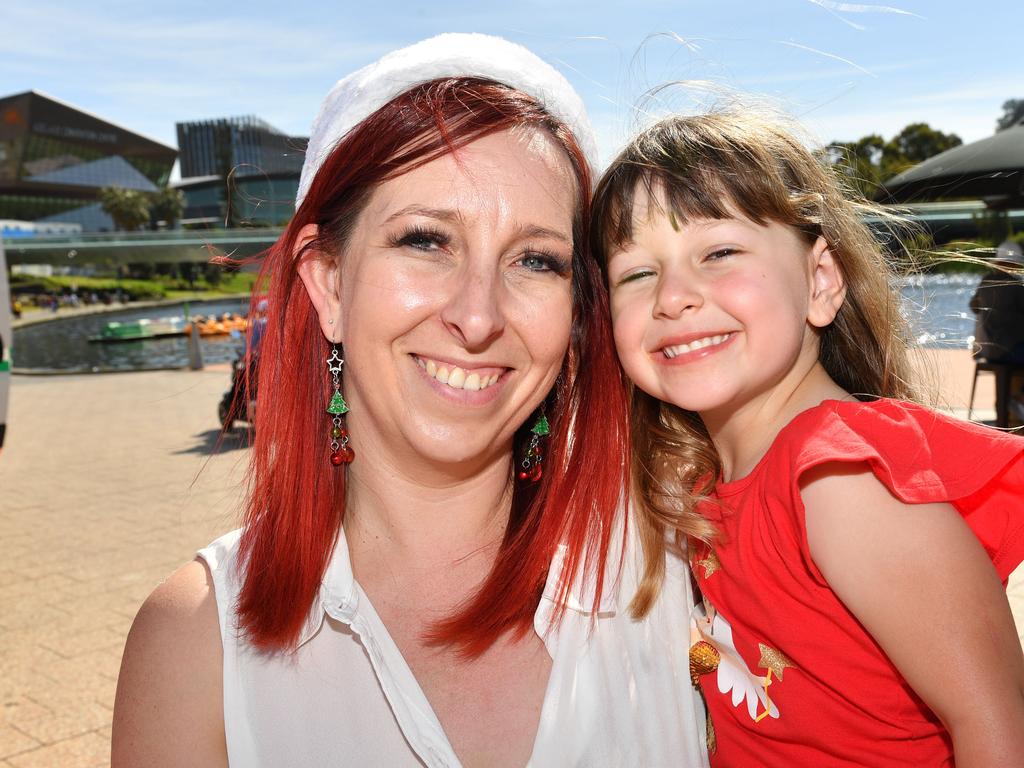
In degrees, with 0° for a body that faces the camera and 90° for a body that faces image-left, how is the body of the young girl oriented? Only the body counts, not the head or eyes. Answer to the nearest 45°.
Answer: approximately 45°

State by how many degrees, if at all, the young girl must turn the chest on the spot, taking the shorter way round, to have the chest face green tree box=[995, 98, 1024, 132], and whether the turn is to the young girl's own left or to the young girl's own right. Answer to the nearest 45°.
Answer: approximately 135° to the young girl's own right

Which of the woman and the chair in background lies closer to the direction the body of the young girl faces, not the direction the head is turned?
the woman
